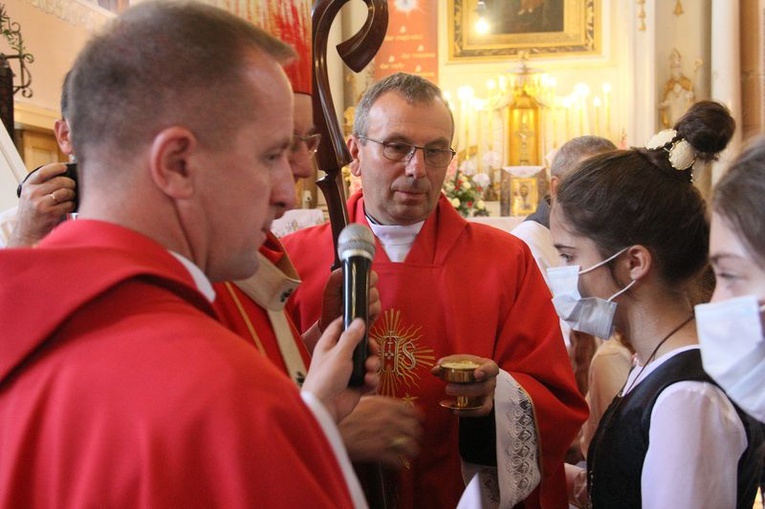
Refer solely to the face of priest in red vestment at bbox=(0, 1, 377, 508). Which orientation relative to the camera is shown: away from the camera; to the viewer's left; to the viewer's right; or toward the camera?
to the viewer's right

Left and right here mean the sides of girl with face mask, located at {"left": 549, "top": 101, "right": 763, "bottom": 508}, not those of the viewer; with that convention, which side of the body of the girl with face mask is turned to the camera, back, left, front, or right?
left

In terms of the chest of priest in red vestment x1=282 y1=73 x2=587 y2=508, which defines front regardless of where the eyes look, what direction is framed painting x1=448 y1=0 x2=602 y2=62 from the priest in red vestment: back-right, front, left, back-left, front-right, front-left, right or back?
back

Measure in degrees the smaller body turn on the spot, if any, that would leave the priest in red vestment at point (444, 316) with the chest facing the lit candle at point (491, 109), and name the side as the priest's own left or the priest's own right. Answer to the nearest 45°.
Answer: approximately 180°

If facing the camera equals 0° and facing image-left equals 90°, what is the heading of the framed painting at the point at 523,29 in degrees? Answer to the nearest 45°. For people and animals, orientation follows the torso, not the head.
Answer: approximately 0°

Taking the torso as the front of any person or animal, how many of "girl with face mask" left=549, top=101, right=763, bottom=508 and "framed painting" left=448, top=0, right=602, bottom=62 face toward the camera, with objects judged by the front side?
1

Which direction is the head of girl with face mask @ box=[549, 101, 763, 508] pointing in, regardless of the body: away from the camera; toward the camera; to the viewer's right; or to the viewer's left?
to the viewer's left

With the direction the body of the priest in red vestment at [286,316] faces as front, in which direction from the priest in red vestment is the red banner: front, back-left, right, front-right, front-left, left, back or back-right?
back-left

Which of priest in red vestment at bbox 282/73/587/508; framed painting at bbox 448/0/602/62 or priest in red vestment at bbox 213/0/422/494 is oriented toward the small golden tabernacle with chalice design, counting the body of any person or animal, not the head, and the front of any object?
the framed painting

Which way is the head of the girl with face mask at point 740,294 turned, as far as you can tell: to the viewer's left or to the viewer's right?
to the viewer's left
